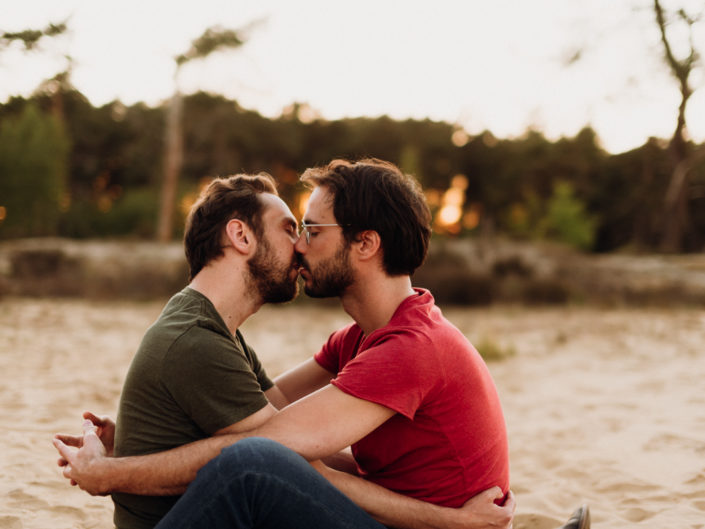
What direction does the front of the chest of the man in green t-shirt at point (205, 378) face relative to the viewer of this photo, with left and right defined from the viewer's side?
facing to the right of the viewer

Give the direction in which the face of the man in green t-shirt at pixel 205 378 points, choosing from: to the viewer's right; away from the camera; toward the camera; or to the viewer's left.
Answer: to the viewer's right

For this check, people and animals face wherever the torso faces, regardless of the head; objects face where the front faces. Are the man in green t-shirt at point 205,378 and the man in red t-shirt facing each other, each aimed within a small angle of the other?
yes

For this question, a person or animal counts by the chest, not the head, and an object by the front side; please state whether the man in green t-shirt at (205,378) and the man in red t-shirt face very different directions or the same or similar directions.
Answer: very different directions

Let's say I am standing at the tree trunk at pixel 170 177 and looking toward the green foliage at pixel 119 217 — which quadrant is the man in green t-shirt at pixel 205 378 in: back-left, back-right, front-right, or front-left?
back-left

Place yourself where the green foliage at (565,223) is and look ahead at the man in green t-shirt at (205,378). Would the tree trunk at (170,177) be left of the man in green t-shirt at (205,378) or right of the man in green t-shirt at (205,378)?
right

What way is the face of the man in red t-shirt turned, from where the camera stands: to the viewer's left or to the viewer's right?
to the viewer's left

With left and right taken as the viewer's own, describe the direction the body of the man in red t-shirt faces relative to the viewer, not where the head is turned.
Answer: facing to the left of the viewer

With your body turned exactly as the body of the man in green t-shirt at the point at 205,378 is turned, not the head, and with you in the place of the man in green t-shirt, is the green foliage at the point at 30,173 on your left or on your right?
on your left
